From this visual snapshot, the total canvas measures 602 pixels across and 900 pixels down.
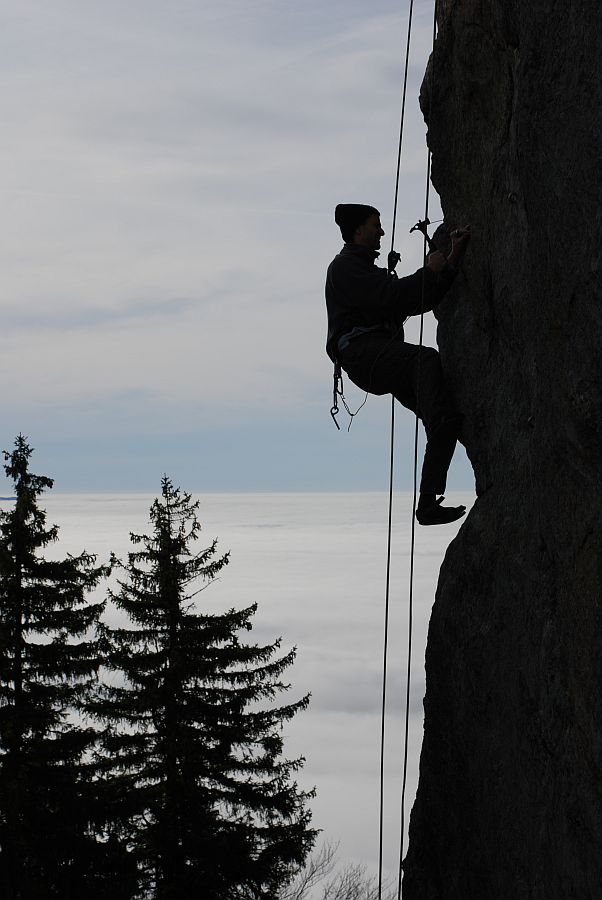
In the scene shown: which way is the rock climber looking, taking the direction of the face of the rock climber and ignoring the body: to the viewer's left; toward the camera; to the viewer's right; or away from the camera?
to the viewer's right

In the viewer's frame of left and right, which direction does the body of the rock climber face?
facing to the right of the viewer
